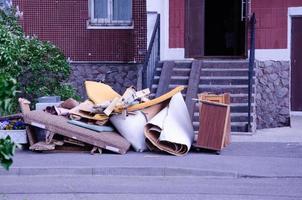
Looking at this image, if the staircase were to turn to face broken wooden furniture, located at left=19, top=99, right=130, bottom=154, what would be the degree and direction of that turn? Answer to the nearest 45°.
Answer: approximately 45° to its right

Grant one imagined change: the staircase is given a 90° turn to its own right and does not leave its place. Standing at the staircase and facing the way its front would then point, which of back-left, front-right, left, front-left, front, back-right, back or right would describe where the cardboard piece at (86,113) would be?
front-left

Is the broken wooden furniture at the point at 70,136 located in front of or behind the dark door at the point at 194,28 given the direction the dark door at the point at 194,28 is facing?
in front

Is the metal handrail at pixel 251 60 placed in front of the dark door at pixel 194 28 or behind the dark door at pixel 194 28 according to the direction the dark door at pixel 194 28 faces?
in front

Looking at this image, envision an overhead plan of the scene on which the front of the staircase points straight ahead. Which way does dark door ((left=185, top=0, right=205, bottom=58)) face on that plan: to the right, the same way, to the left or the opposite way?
the same way

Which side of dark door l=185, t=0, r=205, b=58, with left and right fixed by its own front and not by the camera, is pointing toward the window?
right

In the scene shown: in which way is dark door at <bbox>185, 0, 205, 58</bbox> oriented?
toward the camera

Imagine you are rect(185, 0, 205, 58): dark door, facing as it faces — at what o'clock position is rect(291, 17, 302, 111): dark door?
rect(291, 17, 302, 111): dark door is roughly at 9 o'clock from rect(185, 0, 205, 58): dark door.

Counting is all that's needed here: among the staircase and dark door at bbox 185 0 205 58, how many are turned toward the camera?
2

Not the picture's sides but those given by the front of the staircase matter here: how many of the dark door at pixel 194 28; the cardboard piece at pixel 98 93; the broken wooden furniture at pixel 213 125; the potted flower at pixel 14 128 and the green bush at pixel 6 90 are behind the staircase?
1

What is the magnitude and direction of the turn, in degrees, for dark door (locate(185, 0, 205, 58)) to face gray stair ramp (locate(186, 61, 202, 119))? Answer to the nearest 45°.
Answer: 0° — it already faces it

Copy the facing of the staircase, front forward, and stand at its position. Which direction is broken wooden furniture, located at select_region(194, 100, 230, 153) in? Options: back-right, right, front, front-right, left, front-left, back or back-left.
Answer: front

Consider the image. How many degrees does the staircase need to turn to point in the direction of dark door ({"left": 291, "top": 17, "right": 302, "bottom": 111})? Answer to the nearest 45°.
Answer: approximately 135° to its left

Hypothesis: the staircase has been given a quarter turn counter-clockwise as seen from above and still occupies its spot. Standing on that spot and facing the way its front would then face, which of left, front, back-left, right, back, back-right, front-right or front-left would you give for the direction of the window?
back-left
